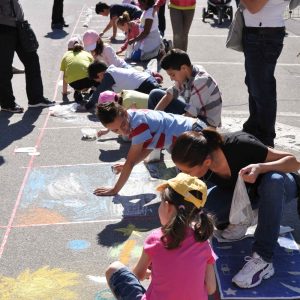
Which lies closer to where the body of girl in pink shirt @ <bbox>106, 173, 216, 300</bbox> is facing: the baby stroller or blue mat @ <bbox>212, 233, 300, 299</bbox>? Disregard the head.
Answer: the baby stroller

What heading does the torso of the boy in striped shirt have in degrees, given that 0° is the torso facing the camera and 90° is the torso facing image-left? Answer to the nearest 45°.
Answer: approximately 90°

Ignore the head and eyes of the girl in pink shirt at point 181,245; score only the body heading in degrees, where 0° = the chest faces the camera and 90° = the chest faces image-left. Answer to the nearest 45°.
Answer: approximately 135°

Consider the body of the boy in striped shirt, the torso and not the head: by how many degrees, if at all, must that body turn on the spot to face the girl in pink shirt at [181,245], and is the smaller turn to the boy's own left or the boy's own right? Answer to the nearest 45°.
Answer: approximately 90° to the boy's own left

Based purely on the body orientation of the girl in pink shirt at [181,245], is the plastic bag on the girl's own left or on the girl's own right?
on the girl's own right

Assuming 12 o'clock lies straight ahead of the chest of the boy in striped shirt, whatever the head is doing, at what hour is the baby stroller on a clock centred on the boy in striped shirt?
The baby stroller is roughly at 3 o'clock from the boy in striped shirt.

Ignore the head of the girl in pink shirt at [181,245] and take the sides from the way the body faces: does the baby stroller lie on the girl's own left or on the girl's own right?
on the girl's own right

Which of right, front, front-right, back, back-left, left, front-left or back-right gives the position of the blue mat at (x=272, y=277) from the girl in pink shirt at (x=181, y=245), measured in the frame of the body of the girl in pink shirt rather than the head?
right

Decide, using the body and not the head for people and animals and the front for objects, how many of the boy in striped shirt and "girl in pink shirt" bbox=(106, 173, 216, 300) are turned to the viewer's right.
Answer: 0

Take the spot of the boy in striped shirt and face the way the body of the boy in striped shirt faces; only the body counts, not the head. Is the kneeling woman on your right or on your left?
on your left

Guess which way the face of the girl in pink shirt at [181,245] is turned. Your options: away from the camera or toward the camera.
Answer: away from the camera

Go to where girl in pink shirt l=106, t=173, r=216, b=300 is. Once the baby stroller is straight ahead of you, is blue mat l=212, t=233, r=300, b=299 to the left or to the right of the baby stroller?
right
